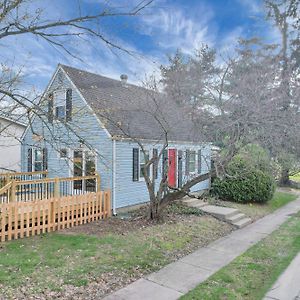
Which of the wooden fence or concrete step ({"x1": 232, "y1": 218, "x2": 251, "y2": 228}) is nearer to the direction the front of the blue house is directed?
the concrete step

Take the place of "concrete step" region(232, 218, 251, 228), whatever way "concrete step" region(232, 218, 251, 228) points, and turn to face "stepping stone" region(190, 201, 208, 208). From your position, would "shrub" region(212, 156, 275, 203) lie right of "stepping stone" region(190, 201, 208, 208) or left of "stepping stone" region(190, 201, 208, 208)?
right

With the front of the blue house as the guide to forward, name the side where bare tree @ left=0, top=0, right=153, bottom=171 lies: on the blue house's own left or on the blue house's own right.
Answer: on the blue house's own right

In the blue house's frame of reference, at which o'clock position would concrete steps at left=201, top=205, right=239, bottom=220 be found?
The concrete steps is roughly at 11 o'clock from the blue house.

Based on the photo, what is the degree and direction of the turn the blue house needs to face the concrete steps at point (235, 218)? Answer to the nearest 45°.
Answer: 0° — it already faces it

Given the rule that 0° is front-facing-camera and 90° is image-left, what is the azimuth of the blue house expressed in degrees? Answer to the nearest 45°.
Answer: approximately 315°
